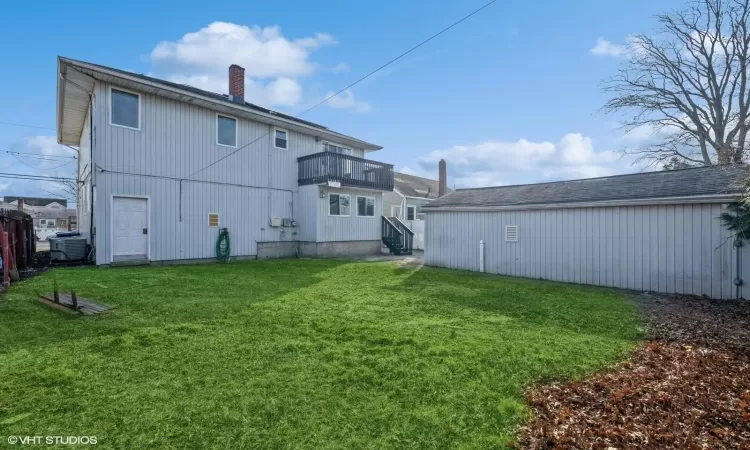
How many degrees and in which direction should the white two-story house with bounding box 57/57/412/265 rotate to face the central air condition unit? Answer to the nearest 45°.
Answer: approximately 45° to its left

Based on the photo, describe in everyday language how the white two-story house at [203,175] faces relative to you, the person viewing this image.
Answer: facing away from the viewer and to the left of the viewer

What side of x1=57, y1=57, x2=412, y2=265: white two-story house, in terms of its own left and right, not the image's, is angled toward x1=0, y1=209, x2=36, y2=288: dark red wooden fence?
left

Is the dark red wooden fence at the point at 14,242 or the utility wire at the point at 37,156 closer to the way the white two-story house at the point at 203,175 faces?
the utility wire

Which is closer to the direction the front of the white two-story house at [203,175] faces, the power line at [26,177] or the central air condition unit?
the power line
